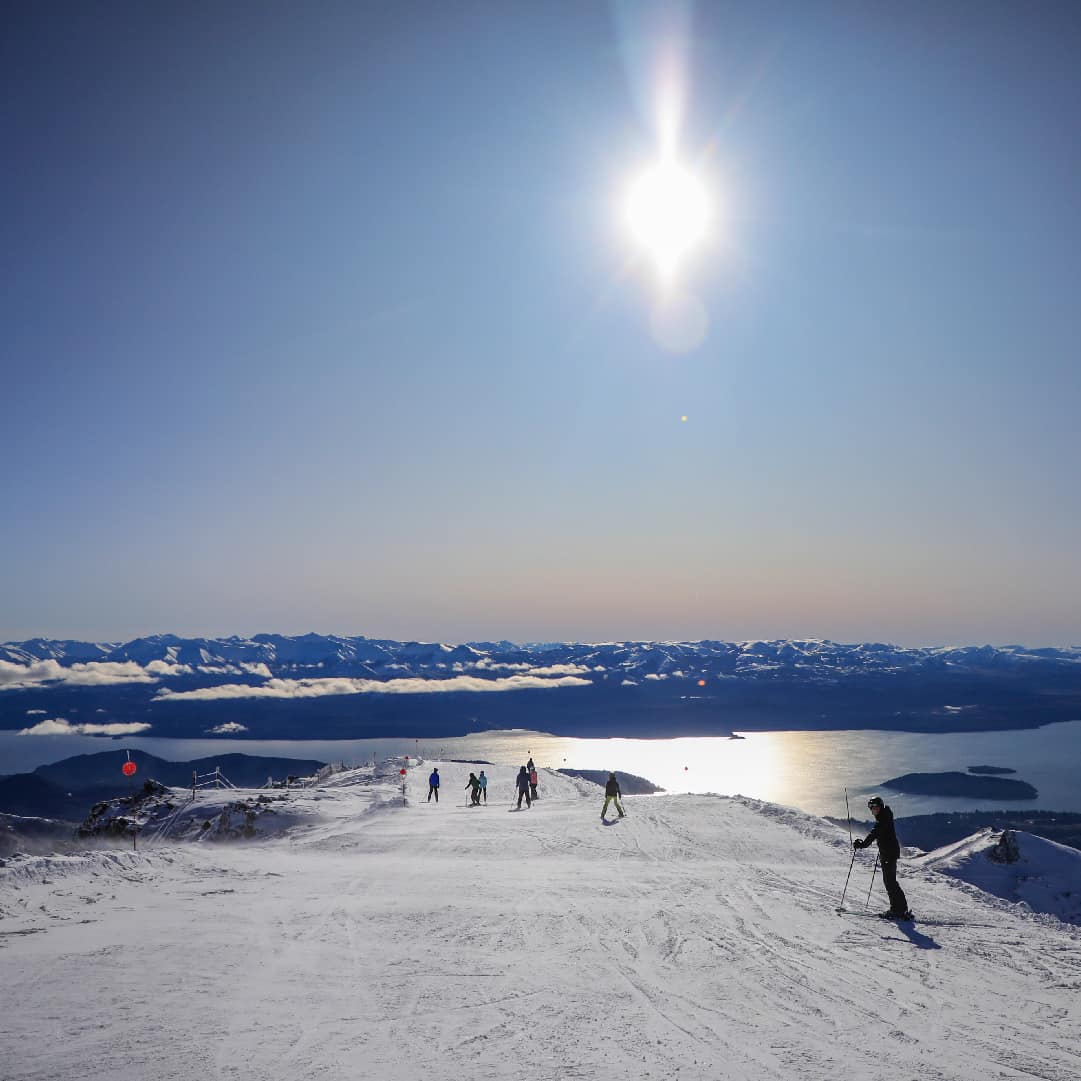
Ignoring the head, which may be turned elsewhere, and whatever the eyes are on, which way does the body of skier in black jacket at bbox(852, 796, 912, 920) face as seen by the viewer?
to the viewer's left

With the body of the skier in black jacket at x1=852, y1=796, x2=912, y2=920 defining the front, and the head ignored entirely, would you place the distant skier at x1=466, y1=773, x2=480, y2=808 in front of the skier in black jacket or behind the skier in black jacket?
in front
